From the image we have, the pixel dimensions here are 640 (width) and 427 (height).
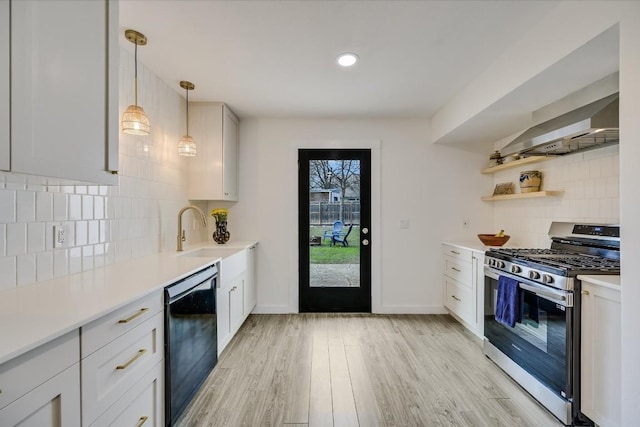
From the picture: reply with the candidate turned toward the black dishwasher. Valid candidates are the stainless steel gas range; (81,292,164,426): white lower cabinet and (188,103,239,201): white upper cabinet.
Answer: the stainless steel gas range

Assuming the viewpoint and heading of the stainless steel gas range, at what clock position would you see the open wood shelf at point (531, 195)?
The open wood shelf is roughly at 4 o'clock from the stainless steel gas range.

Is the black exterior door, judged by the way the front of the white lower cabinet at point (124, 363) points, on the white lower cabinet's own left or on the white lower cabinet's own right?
on the white lower cabinet's own left

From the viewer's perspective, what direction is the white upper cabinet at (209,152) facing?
to the viewer's right

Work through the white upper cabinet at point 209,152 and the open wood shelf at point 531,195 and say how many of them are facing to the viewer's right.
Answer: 1

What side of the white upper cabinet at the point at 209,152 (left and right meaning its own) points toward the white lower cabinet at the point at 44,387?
right

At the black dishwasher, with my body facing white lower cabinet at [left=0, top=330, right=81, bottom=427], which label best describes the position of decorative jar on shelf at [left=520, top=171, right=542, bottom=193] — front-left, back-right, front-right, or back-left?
back-left

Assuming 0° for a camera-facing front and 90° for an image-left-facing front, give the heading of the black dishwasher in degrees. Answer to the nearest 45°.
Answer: approximately 315°

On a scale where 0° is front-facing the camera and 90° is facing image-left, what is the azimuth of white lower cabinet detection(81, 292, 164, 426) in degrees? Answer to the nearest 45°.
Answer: approximately 315°

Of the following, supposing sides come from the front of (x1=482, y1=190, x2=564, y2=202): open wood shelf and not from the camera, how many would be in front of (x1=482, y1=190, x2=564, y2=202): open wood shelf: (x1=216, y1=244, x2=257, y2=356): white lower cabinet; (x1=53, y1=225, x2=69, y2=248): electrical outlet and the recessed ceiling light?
3

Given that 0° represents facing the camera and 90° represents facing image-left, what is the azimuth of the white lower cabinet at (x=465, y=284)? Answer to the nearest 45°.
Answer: approximately 45°

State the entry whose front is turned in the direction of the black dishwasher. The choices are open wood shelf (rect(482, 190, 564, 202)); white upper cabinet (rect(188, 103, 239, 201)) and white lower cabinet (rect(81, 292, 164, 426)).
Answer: the open wood shelf

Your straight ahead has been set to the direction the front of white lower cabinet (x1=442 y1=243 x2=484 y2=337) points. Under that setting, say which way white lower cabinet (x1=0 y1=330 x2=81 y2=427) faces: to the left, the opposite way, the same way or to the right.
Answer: the opposite way

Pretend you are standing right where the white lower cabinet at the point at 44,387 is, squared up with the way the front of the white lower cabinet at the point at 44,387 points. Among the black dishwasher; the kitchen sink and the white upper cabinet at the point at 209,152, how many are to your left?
3

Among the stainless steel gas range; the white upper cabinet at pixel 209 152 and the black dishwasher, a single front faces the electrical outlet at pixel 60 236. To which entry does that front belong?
the stainless steel gas range
